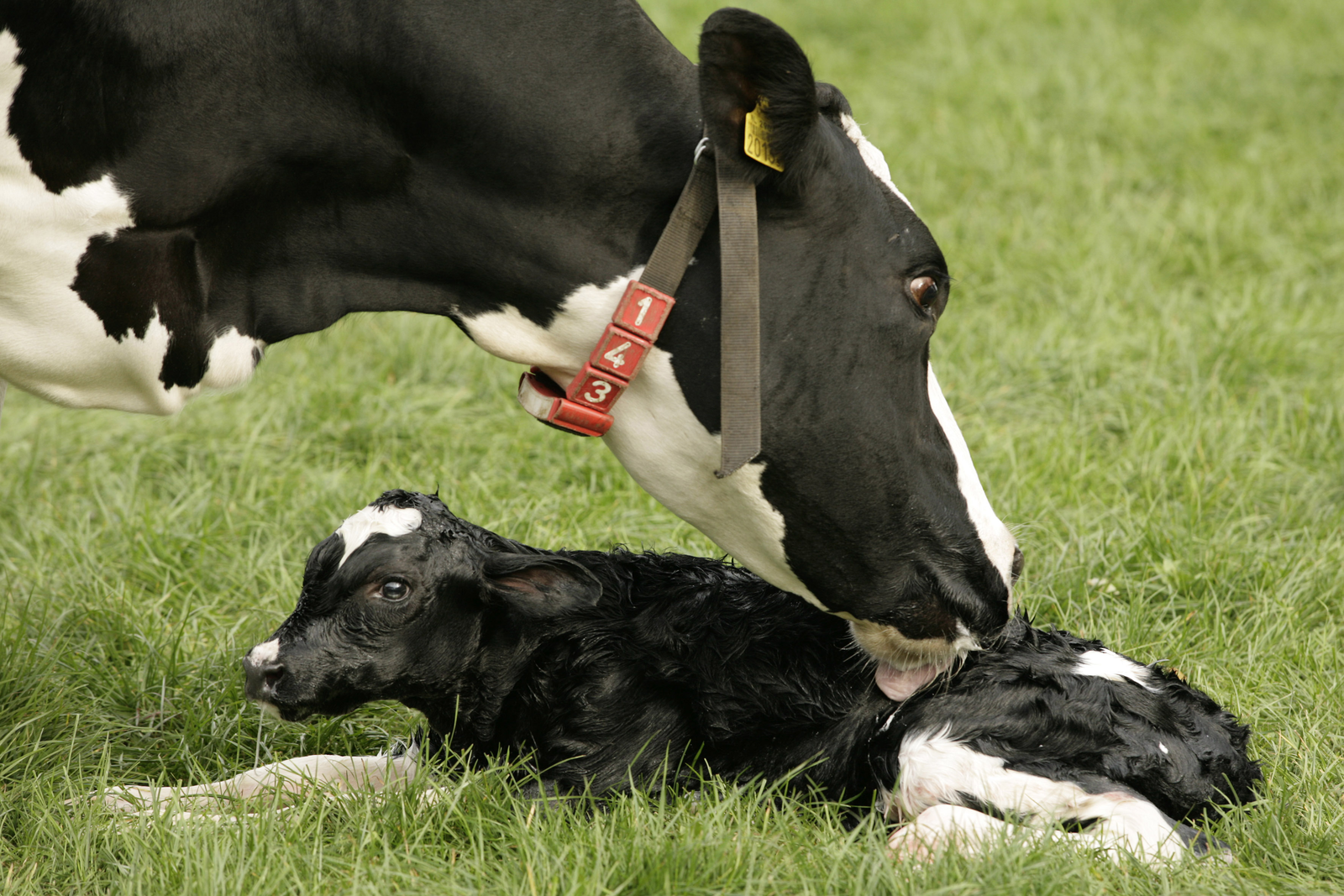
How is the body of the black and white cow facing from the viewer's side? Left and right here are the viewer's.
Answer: facing to the right of the viewer

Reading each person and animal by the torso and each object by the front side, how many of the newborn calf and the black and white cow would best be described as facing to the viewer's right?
1

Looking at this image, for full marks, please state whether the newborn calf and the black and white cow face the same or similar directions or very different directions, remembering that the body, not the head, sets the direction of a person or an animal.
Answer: very different directions

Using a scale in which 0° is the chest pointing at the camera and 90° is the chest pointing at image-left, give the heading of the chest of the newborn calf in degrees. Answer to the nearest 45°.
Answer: approximately 90°
